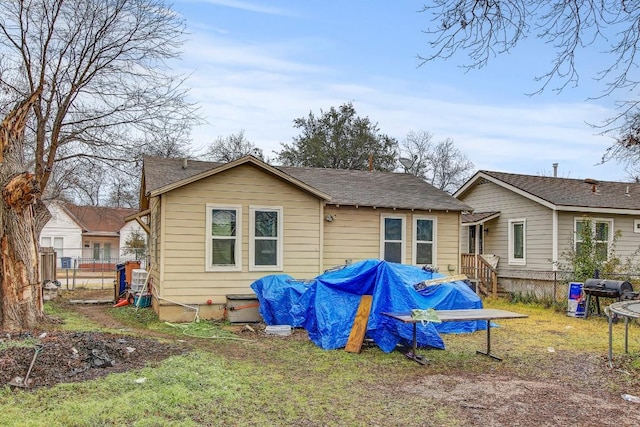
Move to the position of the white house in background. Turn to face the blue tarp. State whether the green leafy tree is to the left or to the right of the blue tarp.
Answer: left

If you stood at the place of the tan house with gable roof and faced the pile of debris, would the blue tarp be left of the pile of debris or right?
left

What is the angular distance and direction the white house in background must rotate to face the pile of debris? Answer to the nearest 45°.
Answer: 0° — it already faces it

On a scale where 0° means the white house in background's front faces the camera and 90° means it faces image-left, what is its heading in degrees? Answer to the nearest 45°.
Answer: approximately 0°

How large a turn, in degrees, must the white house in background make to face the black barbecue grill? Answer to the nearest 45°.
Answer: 0° — it already faces it

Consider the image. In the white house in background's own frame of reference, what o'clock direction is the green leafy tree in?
The green leafy tree is roughly at 10 o'clock from the white house in background.

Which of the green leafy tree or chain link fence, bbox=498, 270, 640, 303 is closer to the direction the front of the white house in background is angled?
the chain link fence
